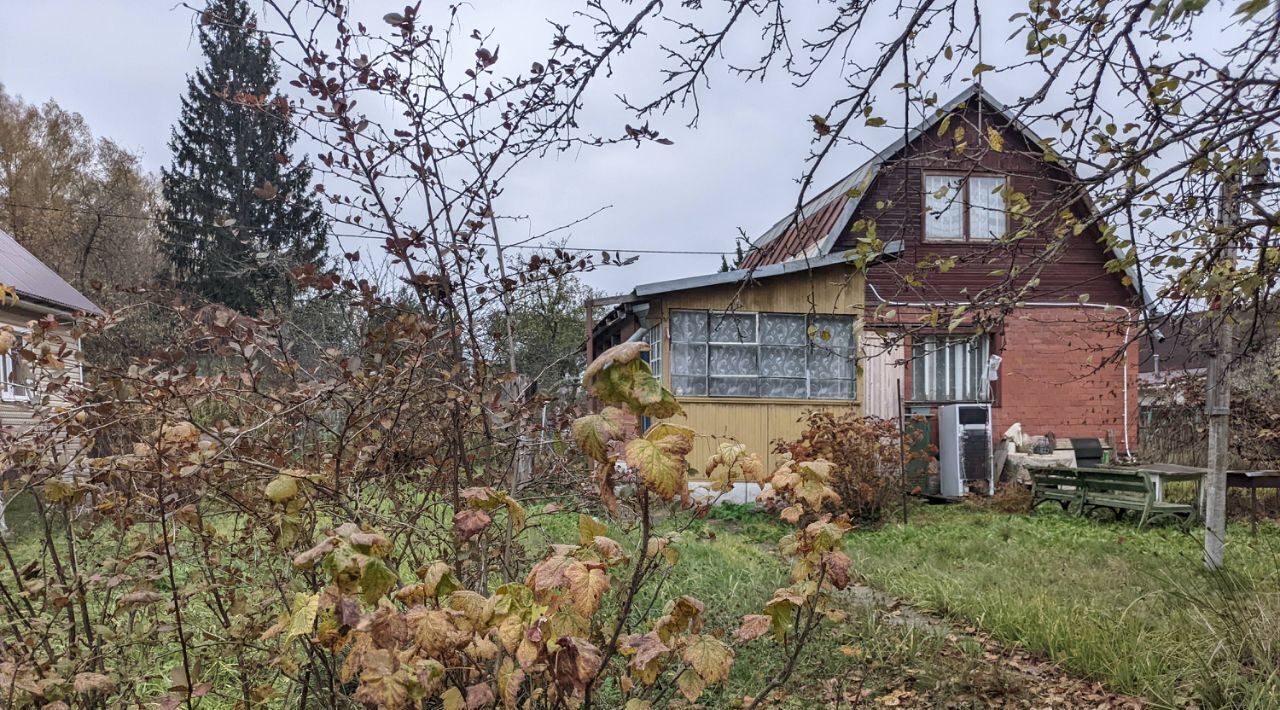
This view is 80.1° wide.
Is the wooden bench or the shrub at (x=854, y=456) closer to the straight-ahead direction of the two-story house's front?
the shrub

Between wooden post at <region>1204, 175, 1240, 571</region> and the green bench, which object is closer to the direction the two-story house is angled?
the wooden post

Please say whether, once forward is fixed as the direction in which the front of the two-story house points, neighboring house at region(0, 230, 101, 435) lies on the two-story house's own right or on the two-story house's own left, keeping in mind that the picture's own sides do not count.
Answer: on the two-story house's own right

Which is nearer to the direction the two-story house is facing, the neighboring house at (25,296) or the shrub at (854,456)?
the shrub

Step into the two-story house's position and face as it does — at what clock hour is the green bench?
The green bench is roughly at 10 o'clock from the two-story house.

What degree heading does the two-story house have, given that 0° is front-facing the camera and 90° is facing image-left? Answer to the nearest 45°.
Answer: approximately 0°

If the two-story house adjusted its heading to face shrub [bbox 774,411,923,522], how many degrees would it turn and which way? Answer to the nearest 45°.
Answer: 0° — it already faces it

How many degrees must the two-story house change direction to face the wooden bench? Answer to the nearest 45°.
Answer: approximately 45° to its left
